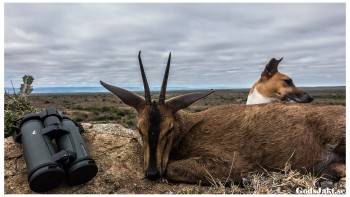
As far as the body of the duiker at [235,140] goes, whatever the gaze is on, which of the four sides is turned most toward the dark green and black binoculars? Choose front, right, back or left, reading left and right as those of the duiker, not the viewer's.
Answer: front

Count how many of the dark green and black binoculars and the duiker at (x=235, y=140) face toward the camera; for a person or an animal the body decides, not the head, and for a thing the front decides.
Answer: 1

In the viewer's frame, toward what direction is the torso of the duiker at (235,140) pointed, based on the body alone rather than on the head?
to the viewer's left

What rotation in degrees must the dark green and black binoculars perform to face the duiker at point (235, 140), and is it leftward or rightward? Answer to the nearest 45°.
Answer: approximately 90° to its left

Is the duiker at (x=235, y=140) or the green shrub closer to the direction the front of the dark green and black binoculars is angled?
the duiker

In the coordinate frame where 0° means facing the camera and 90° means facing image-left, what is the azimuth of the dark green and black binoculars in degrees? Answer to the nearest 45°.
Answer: approximately 0°

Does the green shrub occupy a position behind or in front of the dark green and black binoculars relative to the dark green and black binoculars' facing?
behind

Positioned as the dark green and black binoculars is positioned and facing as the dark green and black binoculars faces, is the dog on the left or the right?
on its left
